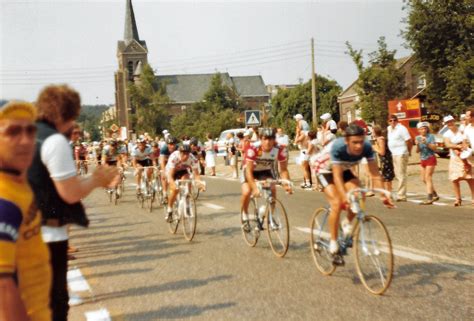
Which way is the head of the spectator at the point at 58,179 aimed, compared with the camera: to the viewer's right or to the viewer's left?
to the viewer's right

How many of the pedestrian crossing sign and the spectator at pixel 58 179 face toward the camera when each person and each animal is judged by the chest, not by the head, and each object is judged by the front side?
1

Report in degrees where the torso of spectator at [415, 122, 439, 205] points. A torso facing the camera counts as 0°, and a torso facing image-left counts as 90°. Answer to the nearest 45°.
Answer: approximately 45°

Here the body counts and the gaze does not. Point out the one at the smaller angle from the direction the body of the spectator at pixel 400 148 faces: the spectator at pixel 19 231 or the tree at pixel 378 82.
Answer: the spectator

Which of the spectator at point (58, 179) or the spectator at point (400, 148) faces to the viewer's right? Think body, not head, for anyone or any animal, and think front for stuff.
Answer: the spectator at point (58, 179)

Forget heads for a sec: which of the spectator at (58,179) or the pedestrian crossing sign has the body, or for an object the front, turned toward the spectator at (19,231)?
the pedestrian crossing sign

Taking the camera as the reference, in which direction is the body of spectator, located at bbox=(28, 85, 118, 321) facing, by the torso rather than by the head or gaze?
to the viewer's right

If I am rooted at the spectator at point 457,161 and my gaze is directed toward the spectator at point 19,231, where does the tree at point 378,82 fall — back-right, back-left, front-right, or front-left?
back-right
